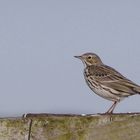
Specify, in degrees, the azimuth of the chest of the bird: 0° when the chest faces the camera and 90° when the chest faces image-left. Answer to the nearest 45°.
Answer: approximately 90°
